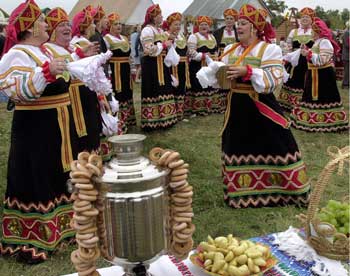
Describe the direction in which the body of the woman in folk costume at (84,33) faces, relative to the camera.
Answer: to the viewer's right

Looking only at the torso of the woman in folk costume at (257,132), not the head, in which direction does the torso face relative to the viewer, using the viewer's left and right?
facing the viewer and to the left of the viewer

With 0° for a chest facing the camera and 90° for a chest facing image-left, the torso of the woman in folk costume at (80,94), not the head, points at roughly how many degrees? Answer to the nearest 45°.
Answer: approximately 315°

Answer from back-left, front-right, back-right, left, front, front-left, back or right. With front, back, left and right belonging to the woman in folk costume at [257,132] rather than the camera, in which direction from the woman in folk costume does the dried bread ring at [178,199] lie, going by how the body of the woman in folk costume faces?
front-left

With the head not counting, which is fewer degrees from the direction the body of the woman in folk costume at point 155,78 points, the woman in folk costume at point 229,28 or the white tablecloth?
the white tablecloth

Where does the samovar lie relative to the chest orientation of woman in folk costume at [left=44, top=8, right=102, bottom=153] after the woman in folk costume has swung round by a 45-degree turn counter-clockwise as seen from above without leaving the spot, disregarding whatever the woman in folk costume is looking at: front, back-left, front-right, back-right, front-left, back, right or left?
right

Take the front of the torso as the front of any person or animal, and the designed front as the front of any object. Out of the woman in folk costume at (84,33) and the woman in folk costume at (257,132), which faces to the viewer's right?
the woman in folk costume at (84,33)

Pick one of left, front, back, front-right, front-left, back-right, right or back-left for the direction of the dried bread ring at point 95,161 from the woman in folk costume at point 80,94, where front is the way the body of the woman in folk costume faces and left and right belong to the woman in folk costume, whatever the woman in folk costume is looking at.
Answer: front-right

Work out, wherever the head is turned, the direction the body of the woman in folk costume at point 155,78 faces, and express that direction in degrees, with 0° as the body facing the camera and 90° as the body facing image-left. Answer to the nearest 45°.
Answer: approximately 315°

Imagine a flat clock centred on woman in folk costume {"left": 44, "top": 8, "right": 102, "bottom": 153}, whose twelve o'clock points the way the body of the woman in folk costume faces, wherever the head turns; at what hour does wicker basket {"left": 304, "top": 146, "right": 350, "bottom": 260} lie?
The wicker basket is roughly at 1 o'clock from the woman in folk costume.

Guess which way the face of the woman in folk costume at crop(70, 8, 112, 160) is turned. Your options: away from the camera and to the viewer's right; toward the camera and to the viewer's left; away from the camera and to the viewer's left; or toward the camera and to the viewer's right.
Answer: toward the camera and to the viewer's right

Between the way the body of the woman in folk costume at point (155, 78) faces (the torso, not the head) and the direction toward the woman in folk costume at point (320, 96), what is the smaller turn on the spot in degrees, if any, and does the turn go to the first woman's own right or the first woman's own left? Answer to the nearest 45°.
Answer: approximately 45° to the first woman's own left

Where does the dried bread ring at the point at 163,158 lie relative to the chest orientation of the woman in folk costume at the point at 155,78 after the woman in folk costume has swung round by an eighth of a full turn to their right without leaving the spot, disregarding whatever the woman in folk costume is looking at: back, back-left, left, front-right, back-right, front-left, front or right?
front

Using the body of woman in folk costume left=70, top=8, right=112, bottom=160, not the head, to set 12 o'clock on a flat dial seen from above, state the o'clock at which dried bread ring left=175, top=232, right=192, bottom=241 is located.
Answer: The dried bread ring is roughly at 3 o'clock from the woman in folk costume.

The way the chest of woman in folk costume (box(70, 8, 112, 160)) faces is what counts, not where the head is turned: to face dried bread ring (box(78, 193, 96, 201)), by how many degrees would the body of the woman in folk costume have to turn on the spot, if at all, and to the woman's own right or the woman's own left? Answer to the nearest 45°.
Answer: approximately 90° to the woman's own right

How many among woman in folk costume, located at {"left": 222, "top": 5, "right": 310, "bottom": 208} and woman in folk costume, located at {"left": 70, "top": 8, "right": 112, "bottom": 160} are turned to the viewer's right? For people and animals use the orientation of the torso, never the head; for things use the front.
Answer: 1
